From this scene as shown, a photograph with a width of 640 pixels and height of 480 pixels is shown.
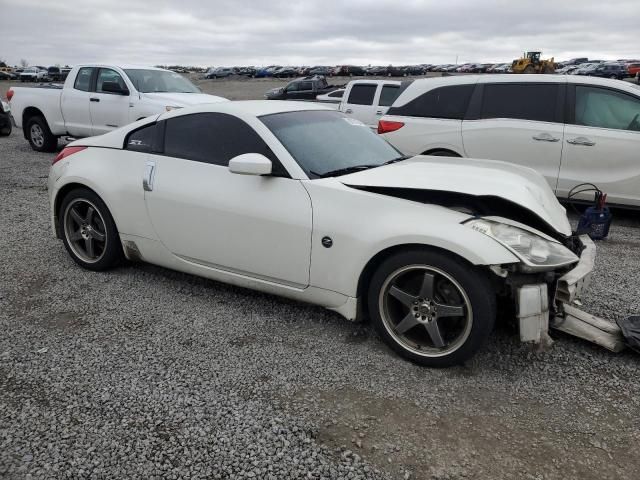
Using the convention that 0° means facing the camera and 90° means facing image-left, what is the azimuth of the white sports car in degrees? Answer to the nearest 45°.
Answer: approximately 315°

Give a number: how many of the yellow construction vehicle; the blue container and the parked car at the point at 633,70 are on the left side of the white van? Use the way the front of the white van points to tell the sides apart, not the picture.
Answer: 2

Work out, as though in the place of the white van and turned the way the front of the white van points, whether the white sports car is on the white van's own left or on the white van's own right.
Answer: on the white van's own right

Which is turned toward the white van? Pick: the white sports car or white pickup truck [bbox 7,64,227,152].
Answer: the white pickup truck

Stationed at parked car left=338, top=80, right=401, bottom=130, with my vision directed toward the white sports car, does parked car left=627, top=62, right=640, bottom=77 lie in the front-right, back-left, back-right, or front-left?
back-left

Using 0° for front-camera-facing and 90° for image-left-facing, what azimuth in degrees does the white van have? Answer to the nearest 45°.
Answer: approximately 270°

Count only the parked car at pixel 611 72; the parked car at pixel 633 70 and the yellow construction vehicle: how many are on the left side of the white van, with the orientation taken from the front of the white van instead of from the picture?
3

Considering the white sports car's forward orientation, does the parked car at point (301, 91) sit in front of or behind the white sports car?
behind
